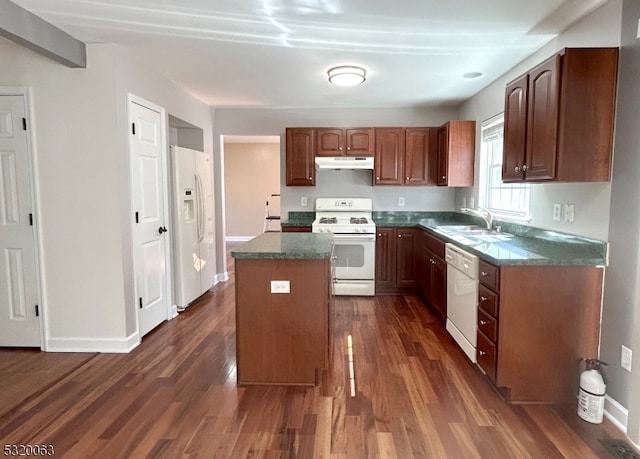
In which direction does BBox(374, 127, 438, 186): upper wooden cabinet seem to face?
toward the camera

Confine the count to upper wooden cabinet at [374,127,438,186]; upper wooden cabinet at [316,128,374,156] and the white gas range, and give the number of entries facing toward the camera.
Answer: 3

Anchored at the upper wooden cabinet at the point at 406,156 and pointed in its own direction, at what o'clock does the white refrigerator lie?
The white refrigerator is roughly at 2 o'clock from the upper wooden cabinet.

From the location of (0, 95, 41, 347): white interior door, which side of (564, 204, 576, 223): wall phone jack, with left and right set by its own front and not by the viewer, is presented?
front

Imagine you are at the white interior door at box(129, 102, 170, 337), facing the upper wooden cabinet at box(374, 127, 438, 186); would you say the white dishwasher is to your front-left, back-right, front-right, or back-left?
front-right

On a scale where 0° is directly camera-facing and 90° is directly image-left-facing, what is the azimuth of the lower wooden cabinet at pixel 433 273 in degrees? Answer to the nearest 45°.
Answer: approximately 90°

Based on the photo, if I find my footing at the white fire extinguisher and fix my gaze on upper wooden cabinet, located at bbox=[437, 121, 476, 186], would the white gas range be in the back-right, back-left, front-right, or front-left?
front-left

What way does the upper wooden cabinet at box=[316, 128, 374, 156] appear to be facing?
toward the camera

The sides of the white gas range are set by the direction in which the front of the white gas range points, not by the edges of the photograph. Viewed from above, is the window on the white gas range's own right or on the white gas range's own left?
on the white gas range's own left

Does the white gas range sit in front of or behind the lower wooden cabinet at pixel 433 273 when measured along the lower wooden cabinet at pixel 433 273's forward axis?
in front

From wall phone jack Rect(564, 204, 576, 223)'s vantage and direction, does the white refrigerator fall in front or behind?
in front

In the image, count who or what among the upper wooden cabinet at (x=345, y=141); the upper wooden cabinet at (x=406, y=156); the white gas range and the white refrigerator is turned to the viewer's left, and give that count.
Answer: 0

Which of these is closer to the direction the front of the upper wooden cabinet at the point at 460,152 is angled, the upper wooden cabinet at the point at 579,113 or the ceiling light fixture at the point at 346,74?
the ceiling light fixture

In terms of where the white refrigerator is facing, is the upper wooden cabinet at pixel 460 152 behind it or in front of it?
in front
